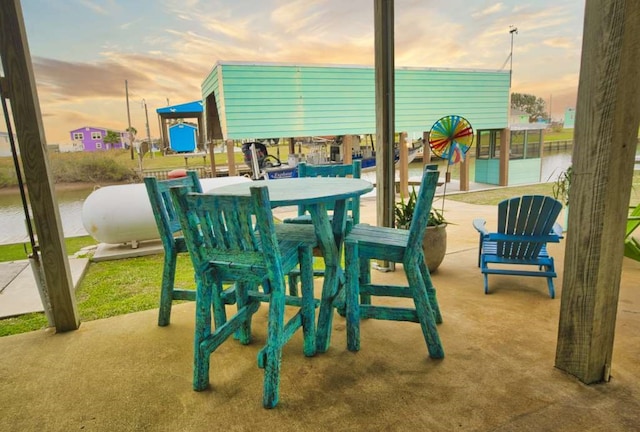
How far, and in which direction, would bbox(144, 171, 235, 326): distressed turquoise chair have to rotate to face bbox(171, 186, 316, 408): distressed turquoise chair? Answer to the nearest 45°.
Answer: approximately 45° to its right

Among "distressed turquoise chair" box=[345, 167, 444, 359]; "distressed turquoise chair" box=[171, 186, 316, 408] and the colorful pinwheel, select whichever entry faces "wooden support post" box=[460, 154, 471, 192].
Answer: "distressed turquoise chair" box=[171, 186, 316, 408]

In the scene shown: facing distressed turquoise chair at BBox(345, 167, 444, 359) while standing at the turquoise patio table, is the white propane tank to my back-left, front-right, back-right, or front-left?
back-left

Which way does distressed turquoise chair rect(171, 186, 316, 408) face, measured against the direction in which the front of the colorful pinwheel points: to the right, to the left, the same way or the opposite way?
the opposite way

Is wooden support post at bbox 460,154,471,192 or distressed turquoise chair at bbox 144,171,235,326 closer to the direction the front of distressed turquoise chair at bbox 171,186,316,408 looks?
the wooden support post

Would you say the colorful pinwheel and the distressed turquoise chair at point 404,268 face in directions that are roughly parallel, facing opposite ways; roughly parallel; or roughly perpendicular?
roughly perpendicular

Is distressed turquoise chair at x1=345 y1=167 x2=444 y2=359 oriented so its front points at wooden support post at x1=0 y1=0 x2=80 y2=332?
yes

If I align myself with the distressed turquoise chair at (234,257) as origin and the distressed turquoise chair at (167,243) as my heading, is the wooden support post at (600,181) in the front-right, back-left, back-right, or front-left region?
back-right

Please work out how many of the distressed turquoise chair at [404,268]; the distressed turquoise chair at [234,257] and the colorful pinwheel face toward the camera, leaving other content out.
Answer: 1

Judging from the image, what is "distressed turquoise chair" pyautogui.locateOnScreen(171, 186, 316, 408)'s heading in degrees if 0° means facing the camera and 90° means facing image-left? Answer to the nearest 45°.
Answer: approximately 225°

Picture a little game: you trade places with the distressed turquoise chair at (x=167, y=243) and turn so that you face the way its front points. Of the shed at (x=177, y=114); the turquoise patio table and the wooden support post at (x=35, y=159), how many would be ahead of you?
1

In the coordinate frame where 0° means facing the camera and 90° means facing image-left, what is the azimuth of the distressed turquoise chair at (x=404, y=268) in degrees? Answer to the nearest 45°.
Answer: approximately 90°

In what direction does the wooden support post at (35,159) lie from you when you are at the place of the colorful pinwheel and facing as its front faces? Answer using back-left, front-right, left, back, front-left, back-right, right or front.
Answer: front-right

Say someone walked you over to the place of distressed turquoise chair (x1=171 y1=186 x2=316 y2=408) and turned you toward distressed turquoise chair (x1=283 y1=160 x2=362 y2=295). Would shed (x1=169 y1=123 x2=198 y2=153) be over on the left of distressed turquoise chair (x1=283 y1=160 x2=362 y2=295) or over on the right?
left
